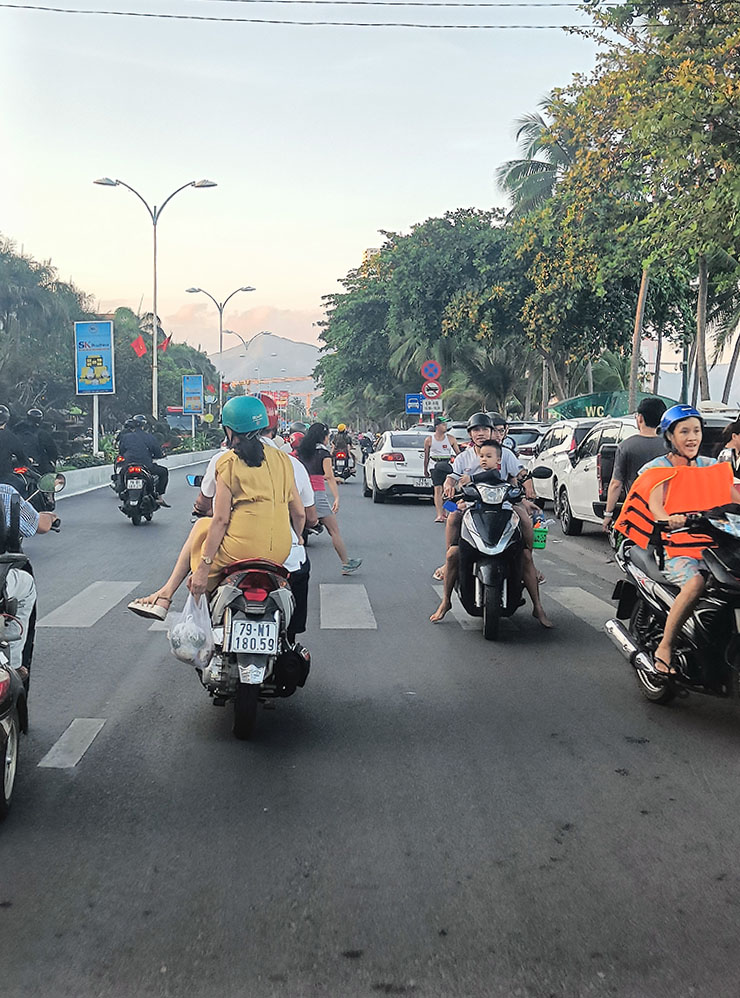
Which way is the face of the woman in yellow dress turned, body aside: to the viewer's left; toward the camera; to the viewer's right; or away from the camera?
away from the camera

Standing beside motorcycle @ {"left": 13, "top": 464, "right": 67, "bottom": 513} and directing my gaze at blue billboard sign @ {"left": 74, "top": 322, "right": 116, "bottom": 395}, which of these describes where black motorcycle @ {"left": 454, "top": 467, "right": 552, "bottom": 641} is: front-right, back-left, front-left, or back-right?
back-right

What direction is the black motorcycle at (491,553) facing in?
toward the camera

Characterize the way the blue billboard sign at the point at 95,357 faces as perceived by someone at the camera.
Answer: facing the viewer

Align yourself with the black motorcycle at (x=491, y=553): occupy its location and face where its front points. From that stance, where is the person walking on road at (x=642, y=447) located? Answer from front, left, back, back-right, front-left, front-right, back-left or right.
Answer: back-left

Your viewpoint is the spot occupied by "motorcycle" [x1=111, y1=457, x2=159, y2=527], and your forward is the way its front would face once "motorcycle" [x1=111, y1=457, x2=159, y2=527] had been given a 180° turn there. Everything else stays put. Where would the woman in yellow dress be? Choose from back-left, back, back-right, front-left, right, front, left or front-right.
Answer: front

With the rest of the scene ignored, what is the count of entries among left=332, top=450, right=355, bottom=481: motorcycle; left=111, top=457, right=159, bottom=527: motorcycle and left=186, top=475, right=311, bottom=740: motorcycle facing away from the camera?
3

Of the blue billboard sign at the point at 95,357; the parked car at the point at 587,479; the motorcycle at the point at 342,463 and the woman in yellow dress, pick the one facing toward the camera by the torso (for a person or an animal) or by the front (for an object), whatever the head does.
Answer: the blue billboard sign

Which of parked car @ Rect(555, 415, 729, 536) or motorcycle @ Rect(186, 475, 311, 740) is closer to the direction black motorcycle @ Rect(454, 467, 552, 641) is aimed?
the motorcycle

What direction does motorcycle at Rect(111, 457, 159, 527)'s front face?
away from the camera

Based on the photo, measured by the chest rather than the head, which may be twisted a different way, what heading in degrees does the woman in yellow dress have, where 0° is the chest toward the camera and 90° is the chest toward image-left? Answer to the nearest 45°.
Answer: approximately 135°

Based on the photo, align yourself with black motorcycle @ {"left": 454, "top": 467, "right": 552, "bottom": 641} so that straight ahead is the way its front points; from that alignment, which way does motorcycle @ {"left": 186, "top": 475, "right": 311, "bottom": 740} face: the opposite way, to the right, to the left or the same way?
the opposite way

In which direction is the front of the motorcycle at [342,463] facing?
away from the camera

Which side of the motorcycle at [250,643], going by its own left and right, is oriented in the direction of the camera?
back

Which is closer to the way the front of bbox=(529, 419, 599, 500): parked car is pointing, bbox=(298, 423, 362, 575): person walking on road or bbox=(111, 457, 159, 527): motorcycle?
the motorcycle
